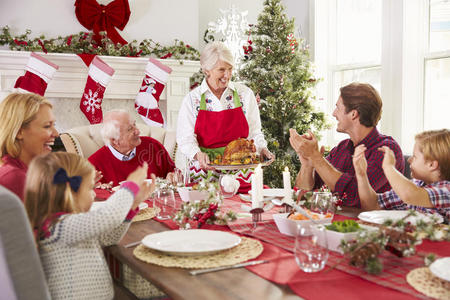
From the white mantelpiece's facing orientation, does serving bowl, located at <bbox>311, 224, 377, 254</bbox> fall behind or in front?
in front

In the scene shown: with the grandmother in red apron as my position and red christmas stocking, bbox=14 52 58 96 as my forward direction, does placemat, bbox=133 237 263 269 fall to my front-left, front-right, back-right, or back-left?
back-left

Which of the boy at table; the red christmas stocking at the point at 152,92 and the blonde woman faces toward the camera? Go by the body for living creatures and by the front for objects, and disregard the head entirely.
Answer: the red christmas stocking

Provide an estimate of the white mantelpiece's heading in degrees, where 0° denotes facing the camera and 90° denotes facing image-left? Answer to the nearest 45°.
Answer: approximately 0°

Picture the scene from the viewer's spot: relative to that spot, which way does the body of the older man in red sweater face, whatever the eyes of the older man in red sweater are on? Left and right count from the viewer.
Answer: facing the viewer and to the right of the viewer

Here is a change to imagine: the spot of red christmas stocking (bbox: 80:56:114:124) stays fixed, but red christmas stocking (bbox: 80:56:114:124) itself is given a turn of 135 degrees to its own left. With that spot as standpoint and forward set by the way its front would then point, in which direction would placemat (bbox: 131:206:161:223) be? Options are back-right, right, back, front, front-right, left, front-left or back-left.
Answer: back-right

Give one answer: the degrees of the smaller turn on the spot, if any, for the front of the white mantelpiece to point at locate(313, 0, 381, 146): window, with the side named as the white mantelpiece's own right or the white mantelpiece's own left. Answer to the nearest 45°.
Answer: approximately 90° to the white mantelpiece's own left

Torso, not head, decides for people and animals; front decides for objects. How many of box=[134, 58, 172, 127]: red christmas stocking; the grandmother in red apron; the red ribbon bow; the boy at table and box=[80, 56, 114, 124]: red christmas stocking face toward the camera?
4

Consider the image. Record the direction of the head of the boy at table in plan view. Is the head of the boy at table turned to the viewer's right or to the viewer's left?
to the viewer's left

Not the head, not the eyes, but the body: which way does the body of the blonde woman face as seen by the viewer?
to the viewer's right

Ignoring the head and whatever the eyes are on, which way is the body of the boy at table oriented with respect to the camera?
to the viewer's left
